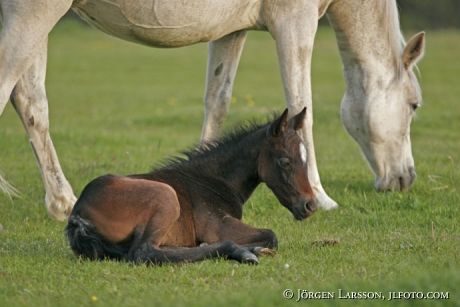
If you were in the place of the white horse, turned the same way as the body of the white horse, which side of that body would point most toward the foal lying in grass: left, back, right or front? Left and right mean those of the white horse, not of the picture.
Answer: right

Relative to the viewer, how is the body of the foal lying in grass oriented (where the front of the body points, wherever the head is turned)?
to the viewer's right

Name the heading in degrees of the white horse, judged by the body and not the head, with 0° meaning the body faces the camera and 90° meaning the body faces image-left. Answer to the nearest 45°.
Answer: approximately 270°

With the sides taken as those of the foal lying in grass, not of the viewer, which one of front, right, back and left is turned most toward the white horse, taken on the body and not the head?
left

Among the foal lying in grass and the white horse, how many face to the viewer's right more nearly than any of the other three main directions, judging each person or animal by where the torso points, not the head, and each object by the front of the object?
2
